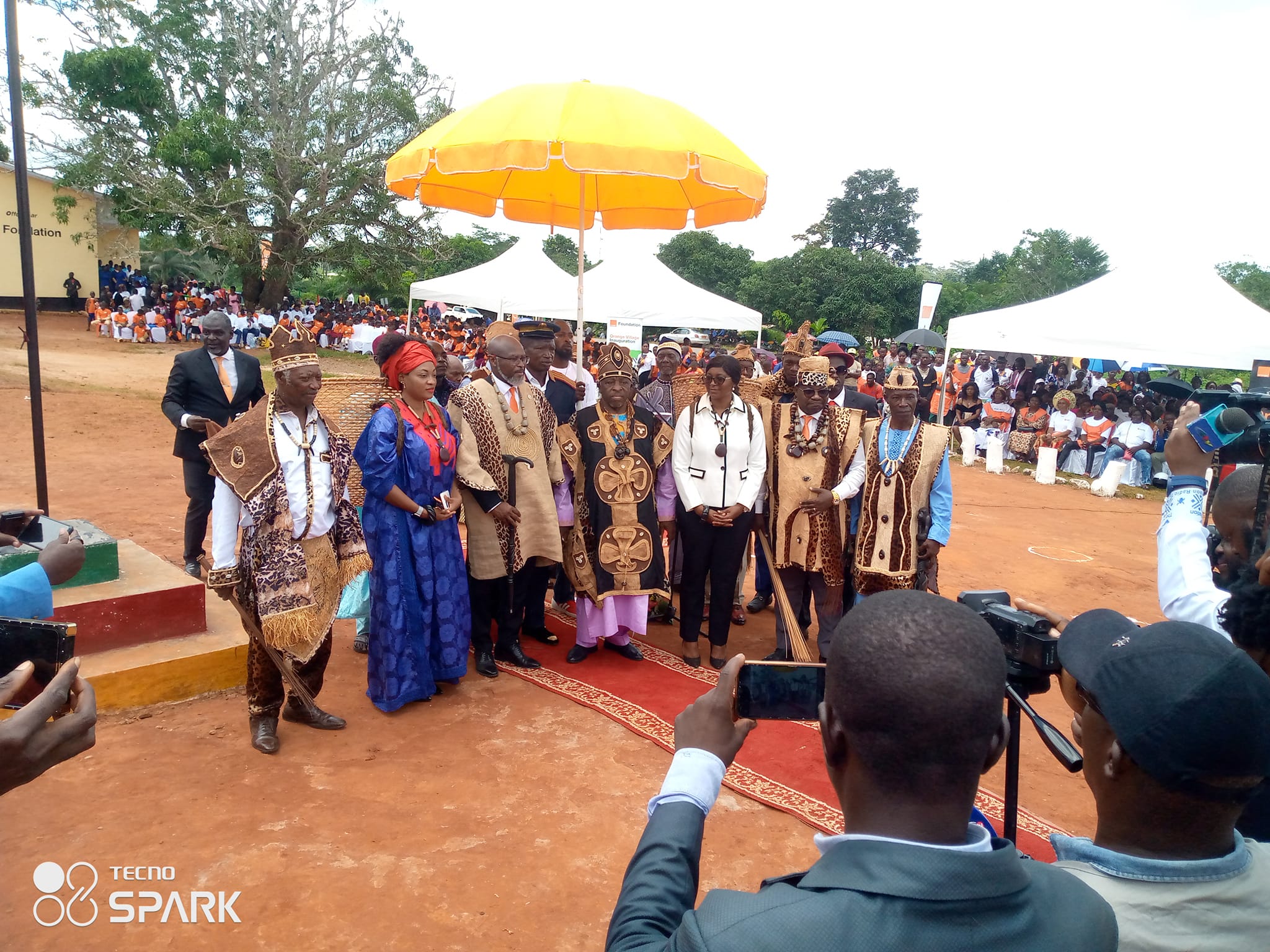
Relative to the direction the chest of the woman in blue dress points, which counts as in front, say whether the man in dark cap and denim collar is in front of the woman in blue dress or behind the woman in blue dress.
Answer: in front

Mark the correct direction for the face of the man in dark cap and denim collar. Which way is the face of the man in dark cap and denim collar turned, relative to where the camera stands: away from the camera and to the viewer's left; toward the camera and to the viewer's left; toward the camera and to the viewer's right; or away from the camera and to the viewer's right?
away from the camera and to the viewer's left

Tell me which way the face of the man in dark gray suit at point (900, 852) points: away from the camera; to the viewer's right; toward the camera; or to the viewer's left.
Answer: away from the camera

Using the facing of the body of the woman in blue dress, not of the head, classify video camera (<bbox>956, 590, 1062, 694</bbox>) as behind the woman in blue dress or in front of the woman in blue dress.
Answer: in front

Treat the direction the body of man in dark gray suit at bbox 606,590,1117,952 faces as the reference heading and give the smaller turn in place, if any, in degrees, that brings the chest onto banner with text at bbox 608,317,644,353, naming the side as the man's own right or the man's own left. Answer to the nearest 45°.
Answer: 0° — they already face it

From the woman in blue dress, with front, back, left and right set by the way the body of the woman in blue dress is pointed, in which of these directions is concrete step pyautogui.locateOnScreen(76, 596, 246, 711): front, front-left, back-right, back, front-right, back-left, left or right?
back-right

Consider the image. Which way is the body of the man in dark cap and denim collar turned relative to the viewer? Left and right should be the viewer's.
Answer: facing away from the viewer and to the left of the viewer

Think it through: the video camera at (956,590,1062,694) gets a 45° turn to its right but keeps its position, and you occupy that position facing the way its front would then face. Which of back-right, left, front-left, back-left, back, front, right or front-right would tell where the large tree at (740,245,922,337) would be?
front

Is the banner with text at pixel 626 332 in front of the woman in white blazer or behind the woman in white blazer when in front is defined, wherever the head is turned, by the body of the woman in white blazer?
behind

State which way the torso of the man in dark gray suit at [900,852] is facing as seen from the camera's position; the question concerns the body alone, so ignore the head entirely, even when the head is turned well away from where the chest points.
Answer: away from the camera

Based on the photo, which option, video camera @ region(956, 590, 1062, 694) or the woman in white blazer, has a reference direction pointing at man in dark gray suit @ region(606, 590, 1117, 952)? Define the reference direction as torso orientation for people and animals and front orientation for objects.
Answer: the woman in white blazer

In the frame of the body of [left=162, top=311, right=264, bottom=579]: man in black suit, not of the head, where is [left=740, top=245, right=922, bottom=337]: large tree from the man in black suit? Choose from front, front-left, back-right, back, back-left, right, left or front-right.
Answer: left

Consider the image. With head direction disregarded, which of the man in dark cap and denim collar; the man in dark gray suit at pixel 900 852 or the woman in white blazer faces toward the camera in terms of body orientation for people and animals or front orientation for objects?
the woman in white blazer

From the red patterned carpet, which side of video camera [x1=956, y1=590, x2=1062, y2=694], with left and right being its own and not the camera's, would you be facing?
front

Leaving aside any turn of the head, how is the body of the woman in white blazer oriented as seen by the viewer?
toward the camera

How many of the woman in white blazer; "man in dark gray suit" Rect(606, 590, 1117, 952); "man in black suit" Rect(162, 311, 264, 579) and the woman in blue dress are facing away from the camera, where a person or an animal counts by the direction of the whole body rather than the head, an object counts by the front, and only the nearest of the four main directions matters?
1

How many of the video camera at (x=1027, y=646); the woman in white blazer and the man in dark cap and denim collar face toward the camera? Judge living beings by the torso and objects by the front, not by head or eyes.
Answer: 1
